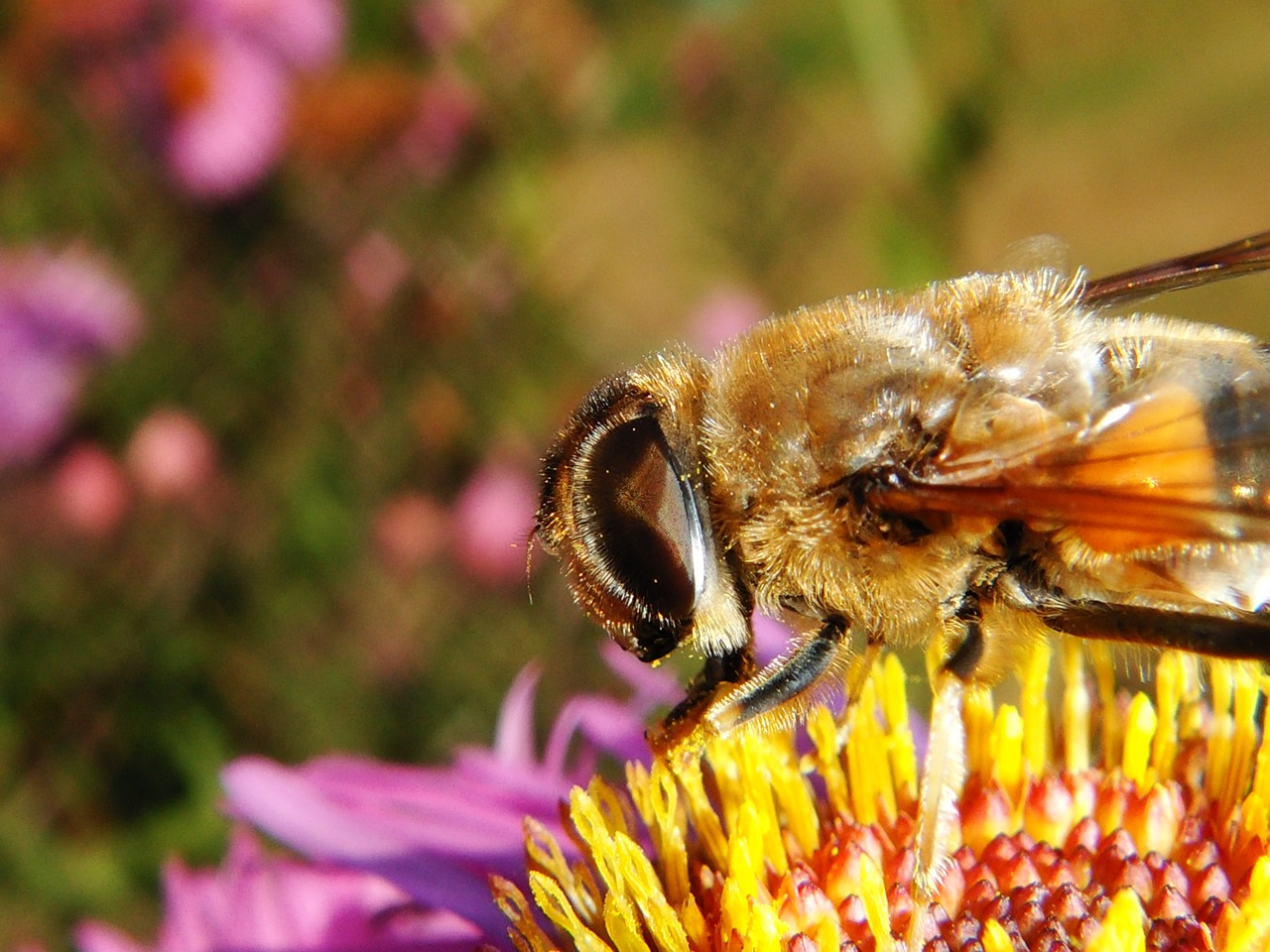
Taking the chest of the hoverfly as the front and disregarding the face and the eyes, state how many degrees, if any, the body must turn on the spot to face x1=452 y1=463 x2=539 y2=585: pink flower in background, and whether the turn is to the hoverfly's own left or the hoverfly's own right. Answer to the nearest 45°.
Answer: approximately 45° to the hoverfly's own right

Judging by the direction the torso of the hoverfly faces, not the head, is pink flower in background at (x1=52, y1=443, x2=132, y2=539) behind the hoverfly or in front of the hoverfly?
in front

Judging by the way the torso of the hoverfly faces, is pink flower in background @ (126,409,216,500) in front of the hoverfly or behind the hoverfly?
in front

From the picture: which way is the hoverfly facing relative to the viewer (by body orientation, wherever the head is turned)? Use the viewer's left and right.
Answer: facing to the left of the viewer

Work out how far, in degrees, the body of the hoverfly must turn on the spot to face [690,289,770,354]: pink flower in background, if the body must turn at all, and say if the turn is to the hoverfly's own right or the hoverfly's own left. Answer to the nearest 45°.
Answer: approximately 90° to the hoverfly's own right

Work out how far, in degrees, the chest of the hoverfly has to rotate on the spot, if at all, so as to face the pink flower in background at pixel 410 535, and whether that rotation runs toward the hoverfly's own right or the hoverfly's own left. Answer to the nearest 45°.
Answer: approximately 45° to the hoverfly's own right
